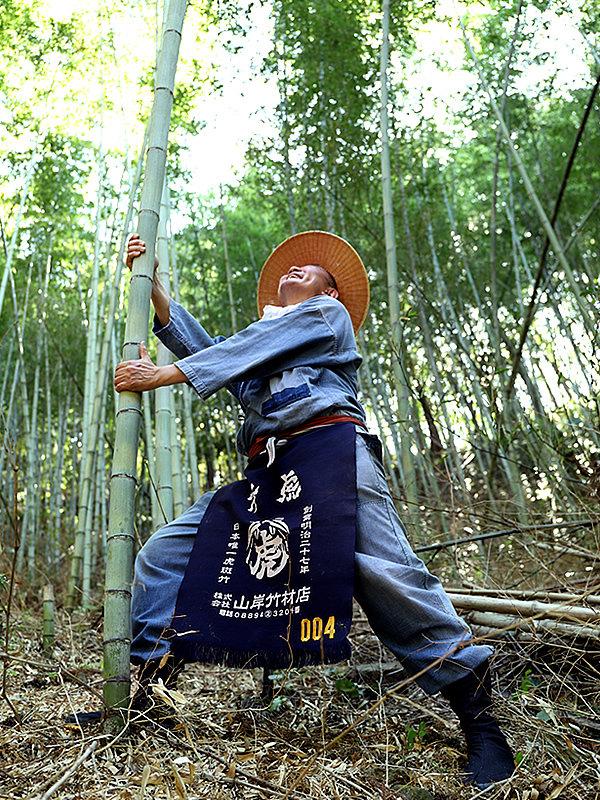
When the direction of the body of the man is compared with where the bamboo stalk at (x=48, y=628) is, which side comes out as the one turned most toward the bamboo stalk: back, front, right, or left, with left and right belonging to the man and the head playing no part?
right

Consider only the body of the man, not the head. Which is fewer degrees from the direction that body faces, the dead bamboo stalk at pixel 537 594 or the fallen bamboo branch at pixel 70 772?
the fallen bamboo branch

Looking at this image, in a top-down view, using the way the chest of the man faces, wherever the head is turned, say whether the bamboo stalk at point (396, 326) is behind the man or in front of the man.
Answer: behind

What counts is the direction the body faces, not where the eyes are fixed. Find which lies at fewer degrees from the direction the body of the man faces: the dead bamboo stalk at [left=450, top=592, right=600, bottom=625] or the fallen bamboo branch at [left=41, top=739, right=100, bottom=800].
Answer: the fallen bamboo branch

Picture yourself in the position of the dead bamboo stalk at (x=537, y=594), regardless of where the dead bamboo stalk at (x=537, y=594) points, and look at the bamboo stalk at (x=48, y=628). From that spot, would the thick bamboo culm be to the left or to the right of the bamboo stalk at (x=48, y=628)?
left

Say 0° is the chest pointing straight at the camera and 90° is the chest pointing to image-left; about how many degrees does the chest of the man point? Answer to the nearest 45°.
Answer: approximately 45°
